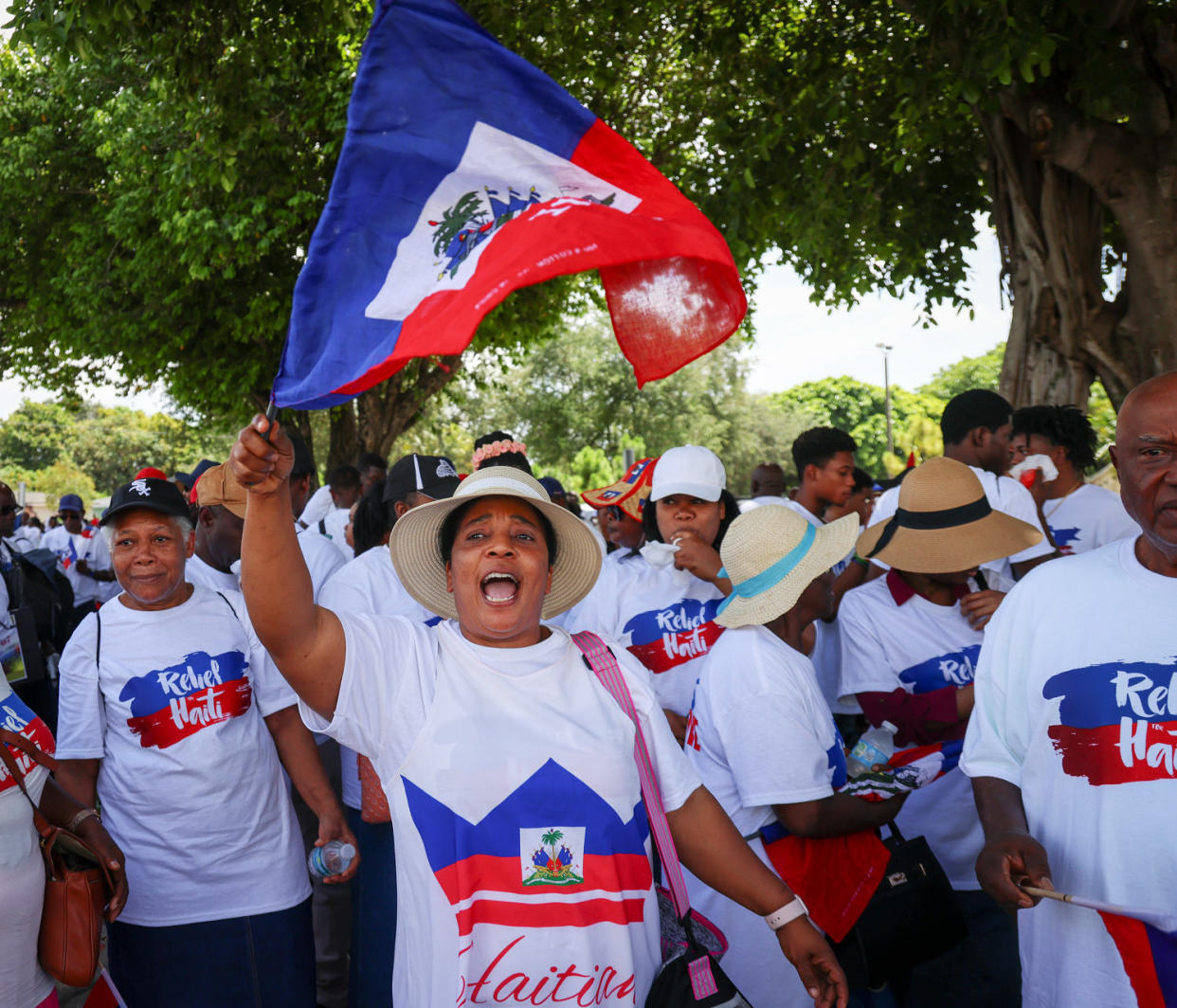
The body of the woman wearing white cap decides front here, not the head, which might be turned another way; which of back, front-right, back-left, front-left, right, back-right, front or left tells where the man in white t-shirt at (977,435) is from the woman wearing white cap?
back-left

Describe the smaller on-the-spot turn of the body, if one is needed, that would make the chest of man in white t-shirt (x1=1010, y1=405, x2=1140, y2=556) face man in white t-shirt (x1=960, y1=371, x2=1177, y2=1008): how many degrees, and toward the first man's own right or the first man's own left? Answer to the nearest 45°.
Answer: approximately 45° to the first man's own left

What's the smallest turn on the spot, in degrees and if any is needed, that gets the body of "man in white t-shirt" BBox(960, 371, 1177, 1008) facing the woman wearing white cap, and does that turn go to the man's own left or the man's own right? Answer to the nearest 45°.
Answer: approximately 135° to the man's own right

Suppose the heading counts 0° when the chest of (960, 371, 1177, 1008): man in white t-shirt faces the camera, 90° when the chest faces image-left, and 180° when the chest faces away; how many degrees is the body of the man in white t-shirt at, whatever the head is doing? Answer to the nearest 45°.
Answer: approximately 0°

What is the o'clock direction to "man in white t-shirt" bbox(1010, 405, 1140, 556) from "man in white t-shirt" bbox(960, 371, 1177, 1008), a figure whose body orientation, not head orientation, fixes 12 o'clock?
"man in white t-shirt" bbox(1010, 405, 1140, 556) is roughly at 6 o'clock from "man in white t-shirt" bbox(960, 371, 1177, 1008).

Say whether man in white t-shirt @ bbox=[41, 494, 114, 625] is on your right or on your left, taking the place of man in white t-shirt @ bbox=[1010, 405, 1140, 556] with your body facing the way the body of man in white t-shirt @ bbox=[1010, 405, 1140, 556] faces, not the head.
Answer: on your right

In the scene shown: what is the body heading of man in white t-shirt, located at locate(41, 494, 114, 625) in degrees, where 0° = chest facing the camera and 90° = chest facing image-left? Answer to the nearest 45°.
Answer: approximately 0°

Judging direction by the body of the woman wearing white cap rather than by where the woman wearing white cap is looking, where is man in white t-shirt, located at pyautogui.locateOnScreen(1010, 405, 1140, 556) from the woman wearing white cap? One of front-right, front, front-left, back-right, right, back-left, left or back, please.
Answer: back-left
